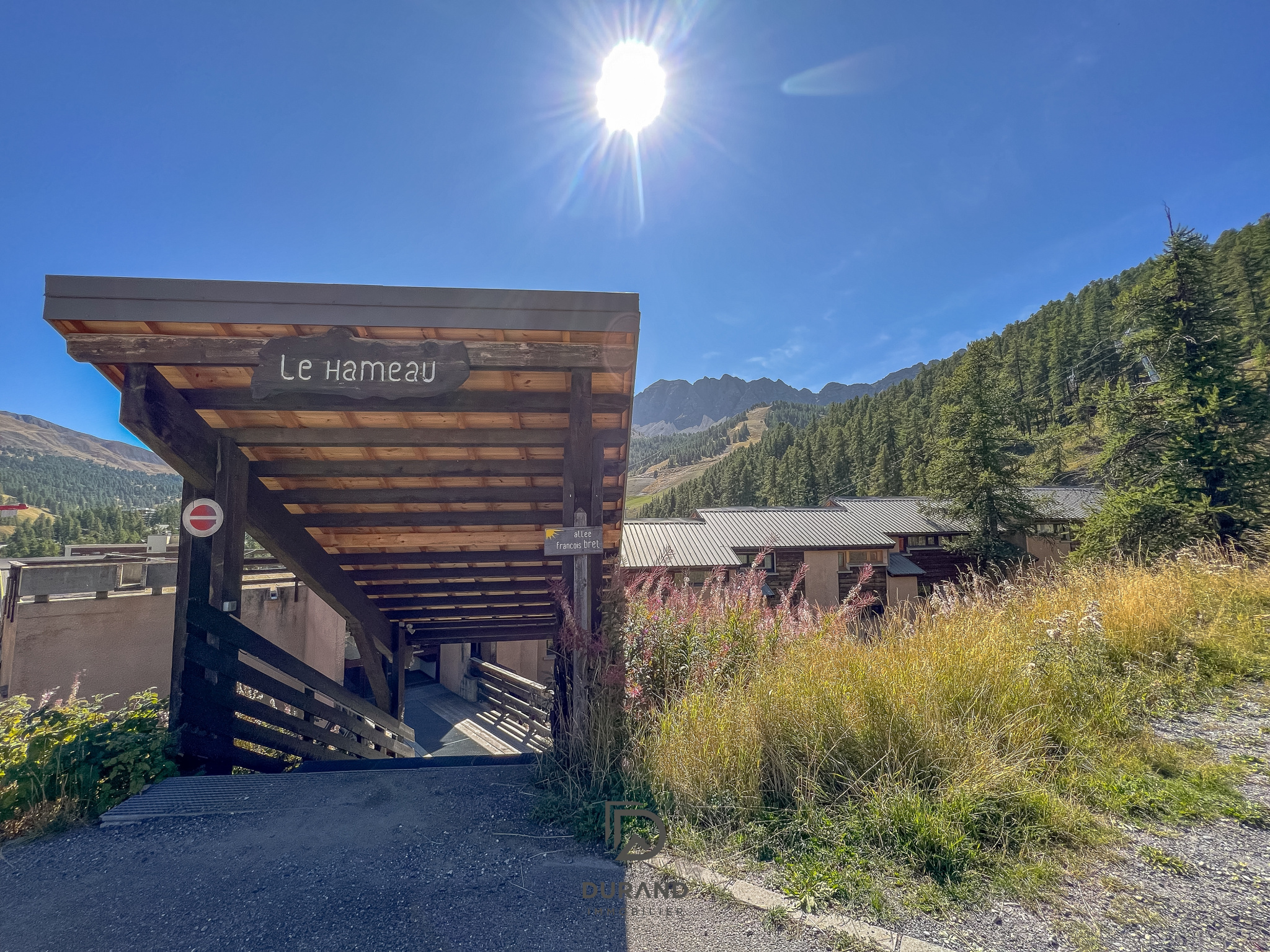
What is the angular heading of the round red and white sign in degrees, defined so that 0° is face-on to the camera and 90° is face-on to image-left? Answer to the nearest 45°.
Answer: approximately 0°

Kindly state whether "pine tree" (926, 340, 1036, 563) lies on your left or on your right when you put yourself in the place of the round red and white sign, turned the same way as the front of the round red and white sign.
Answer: on your left

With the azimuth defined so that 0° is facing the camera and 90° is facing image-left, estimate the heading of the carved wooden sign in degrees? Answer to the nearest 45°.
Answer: approximately 0°

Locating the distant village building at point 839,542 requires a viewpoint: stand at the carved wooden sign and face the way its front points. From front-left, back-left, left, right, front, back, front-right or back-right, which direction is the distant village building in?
back-left

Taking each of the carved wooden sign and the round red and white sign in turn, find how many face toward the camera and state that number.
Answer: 2

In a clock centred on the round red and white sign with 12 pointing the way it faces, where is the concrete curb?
The concrete curb is roughly at 11 o'clock from the round red and white sign.
